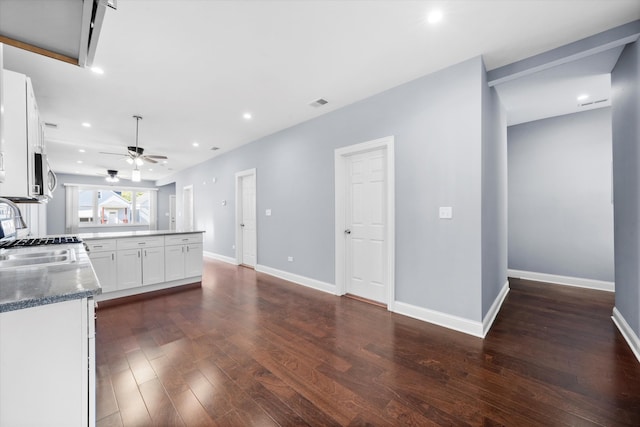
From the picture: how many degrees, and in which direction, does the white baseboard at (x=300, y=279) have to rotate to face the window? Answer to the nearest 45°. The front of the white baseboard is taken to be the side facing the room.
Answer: approximately 90° to its right

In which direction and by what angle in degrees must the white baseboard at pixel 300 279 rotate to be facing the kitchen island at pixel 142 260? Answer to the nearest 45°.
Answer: approximately 45° to its right

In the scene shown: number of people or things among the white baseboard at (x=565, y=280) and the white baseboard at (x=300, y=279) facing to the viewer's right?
0

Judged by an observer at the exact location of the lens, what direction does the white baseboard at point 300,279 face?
facing the viewer and to the left of the viewer

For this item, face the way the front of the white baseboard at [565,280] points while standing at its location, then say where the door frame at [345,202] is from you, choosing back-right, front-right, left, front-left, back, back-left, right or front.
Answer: front

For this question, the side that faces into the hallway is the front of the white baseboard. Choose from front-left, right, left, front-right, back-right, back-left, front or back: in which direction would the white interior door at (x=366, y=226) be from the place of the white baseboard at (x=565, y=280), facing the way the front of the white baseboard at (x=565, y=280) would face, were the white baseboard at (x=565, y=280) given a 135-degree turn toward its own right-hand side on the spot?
back-left

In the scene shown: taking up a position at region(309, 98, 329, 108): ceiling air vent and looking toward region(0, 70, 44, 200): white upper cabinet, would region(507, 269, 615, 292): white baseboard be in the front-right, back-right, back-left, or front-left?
back-left

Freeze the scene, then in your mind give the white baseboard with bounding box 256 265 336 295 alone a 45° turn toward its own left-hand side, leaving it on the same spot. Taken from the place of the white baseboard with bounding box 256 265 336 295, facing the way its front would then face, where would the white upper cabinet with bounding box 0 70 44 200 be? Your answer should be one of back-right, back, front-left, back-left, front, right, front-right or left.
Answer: front-right

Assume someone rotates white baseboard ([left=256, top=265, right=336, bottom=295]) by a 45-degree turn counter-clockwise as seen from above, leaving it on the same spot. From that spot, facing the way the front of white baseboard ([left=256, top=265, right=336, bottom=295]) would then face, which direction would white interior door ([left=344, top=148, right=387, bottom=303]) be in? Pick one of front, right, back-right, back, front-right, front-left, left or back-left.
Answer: front-left

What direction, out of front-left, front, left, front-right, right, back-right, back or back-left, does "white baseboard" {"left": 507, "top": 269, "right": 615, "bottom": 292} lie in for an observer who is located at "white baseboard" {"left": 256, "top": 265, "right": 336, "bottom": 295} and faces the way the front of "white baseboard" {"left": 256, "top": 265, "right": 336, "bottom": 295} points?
back-left
